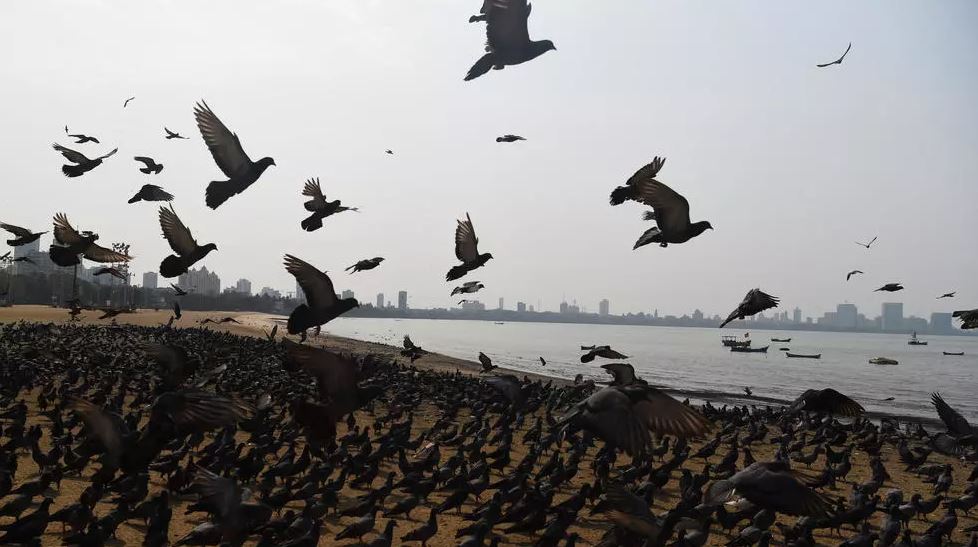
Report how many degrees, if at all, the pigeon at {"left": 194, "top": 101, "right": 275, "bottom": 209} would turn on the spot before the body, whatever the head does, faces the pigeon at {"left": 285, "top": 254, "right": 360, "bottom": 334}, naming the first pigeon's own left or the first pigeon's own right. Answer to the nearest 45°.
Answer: approximately 45° to the first pigeon's own right

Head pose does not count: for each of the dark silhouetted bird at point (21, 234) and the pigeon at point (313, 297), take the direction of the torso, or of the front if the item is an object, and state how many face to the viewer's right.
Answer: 2

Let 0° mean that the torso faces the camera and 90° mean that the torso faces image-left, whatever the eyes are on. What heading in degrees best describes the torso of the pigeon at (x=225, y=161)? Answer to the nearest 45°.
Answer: approximately 270°

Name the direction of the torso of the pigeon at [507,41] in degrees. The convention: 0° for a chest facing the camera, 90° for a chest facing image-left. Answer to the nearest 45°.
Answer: approximately 270°

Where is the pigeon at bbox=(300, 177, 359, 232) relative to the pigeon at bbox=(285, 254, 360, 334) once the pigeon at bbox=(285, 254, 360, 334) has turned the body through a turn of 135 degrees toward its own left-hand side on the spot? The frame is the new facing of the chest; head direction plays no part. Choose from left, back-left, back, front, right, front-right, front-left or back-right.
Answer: front-right

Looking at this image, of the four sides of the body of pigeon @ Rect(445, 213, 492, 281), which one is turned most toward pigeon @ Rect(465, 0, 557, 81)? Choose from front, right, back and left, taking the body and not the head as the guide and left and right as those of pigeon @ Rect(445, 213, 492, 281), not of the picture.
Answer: right

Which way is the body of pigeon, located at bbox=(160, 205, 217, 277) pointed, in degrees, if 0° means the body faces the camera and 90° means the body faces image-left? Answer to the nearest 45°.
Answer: approximately 270°
